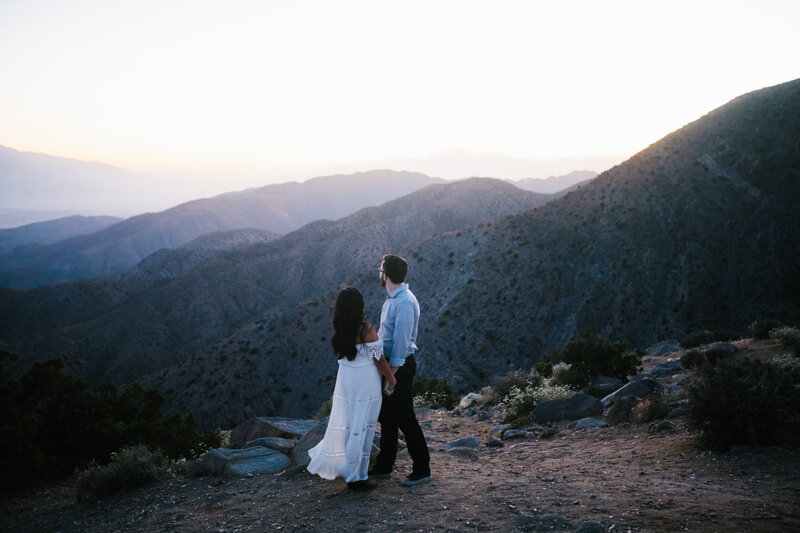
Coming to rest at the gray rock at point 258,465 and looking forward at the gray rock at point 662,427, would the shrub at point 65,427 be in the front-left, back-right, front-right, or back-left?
back-left

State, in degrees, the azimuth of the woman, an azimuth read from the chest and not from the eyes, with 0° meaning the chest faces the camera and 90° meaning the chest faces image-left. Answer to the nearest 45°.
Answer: approximately 225°

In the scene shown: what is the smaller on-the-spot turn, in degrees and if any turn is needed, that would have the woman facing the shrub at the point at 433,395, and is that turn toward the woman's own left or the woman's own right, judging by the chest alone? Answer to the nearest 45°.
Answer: approximately 45° to the woman's own left

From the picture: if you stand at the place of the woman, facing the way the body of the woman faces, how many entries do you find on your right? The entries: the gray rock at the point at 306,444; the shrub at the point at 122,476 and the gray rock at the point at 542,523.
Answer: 1

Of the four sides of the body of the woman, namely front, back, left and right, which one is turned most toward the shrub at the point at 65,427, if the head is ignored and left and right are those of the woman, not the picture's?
left
